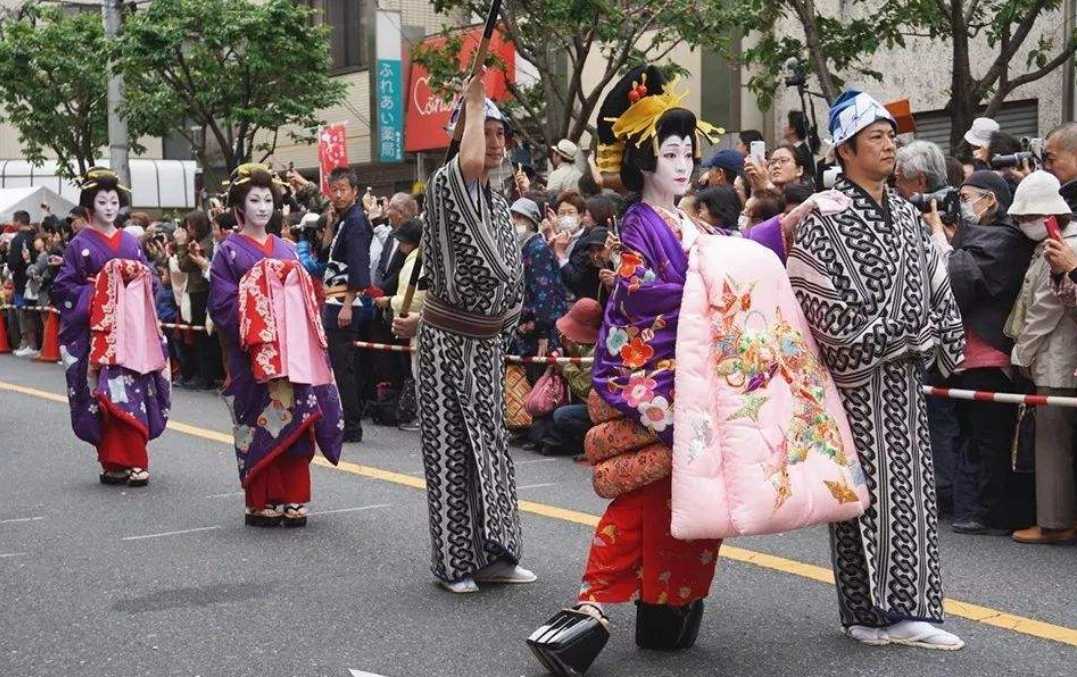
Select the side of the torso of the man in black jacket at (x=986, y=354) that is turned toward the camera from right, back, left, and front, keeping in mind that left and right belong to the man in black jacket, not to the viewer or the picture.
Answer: left

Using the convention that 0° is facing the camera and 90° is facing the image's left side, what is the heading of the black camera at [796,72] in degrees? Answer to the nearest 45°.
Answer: approximately 45°

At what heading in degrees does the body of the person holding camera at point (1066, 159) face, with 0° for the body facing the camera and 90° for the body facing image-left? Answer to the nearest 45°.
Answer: approximately 90°

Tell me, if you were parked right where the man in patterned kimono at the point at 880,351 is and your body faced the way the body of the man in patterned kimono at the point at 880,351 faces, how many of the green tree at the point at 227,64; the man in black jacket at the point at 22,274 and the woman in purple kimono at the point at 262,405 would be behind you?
3

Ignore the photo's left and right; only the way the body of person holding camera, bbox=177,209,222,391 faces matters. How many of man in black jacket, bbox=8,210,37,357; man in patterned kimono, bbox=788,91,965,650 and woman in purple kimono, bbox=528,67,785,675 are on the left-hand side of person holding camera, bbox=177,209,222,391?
2

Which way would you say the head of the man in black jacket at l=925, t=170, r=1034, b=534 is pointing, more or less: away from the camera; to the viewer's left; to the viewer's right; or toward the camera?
to the viewer's left

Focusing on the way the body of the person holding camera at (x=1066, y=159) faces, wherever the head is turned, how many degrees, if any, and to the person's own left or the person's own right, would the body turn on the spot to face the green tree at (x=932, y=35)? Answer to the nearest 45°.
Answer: approximately 90° to the person's own right

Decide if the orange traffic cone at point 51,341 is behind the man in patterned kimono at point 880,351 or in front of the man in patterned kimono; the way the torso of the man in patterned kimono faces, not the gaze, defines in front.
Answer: behind
